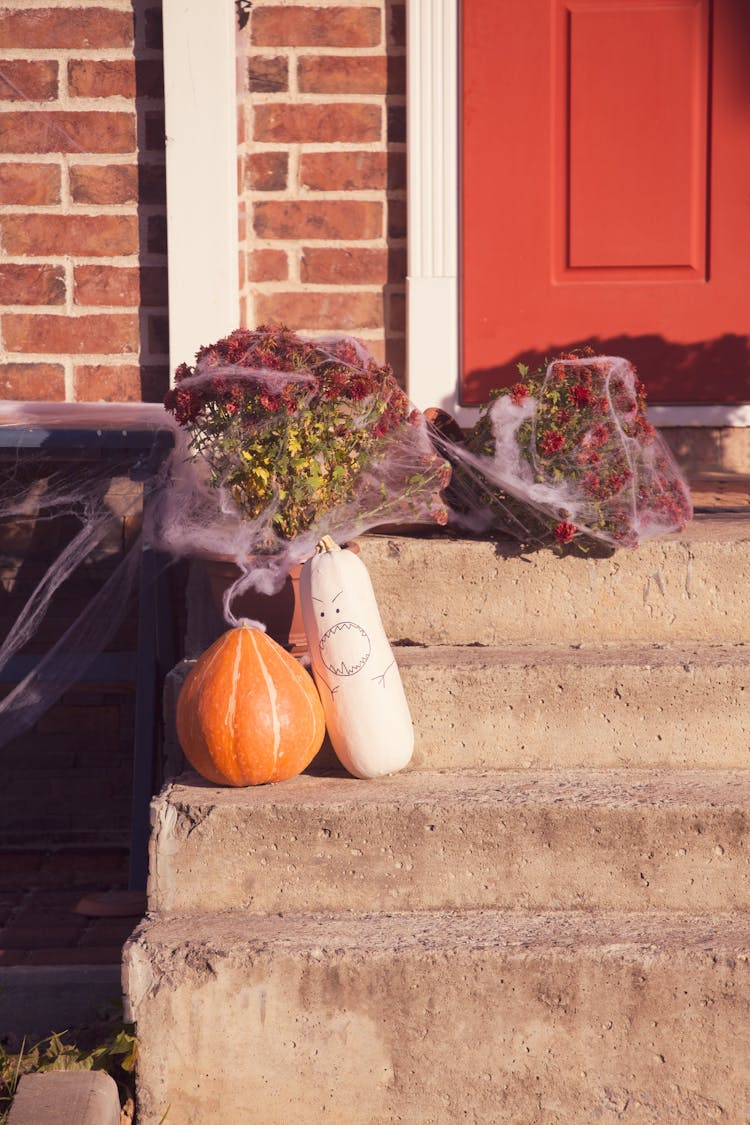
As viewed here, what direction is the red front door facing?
toward the camera

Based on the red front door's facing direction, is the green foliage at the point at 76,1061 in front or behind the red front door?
in front

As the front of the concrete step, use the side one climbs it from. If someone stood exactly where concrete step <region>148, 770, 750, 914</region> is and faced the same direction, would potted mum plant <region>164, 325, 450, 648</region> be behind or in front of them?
behind

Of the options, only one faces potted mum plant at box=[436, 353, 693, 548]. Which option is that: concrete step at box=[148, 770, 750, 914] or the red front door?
the red front door

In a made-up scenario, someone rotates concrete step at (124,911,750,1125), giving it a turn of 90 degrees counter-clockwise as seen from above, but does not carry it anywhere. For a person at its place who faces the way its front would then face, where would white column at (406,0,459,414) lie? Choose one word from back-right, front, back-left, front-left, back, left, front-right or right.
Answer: left

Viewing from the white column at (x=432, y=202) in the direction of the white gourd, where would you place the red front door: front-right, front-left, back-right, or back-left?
back-left

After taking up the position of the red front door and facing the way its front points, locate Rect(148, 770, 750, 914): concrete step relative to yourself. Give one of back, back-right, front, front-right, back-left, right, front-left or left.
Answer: front

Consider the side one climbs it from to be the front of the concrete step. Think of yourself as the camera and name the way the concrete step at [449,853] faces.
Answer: facing the viewer

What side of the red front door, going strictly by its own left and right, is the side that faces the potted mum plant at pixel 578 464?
front

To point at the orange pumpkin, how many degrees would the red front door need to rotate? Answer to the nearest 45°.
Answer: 0° — it already faces it
